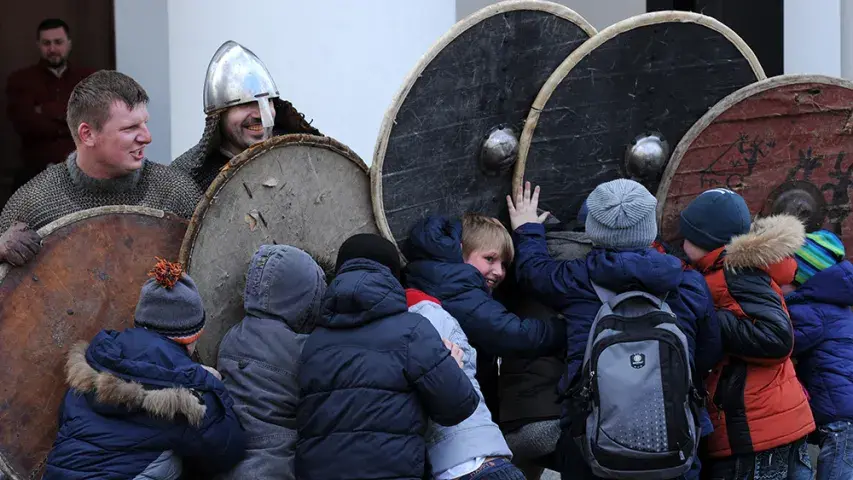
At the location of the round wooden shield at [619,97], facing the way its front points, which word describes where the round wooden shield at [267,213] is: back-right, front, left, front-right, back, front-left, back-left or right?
front-right

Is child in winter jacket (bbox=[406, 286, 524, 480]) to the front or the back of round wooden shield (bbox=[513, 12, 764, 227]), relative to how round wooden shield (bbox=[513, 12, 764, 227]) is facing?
to the front

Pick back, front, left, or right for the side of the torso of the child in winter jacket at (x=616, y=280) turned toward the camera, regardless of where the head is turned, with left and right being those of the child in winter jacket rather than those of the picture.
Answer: back

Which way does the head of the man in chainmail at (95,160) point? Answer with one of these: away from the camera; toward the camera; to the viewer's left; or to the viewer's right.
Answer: to the viewer's right

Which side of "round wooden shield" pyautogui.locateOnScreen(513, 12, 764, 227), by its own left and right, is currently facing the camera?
front

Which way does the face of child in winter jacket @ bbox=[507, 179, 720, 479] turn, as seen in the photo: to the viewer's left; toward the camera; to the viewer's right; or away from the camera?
away from the camera

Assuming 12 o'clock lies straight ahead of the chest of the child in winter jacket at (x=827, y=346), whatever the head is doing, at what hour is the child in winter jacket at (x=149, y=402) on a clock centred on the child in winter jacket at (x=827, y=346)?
the child in winter jacket at (x=149, y=402) is roughly at 9 o'clock from the child in winter jacket at (x=827, y=346).

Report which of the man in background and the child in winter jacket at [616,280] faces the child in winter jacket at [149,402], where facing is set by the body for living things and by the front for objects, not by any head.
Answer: the man in background

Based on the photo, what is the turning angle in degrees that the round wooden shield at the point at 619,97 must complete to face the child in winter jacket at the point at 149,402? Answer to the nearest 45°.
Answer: approximately 45° to its right

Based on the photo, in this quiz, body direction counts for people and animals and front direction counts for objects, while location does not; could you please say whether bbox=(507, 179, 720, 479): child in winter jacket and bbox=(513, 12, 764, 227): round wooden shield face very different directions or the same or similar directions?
very different directions

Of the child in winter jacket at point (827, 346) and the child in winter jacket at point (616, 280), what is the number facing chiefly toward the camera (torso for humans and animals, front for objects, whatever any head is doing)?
0

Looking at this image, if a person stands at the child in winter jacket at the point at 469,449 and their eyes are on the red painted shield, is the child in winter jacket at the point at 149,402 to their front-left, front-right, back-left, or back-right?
back-left
